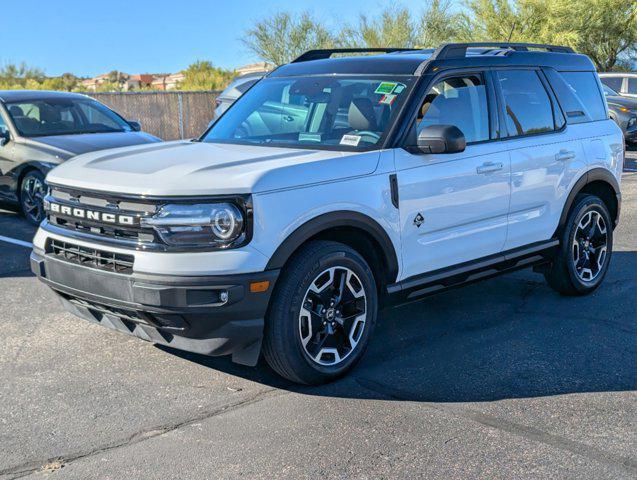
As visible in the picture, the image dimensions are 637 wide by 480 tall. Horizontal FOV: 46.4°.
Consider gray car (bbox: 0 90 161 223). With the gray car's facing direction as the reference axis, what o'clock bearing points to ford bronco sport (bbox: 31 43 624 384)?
The ford bronco sport is roughly at 1 o'clock from the gray car.

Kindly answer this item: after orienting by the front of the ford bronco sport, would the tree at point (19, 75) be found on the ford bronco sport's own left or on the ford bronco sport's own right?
on the ford bronco sport's own right

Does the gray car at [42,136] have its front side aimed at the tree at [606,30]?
no

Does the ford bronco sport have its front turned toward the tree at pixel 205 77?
no

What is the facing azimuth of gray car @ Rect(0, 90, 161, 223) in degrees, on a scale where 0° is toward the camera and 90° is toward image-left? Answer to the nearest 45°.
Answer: approximately 315°

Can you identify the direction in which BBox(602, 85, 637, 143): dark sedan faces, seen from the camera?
facing the viewer and to the right of the viewer

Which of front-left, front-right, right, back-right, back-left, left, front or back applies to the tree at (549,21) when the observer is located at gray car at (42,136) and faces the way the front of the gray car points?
left

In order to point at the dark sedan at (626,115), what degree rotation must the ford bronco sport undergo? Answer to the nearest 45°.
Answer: approximately 180°

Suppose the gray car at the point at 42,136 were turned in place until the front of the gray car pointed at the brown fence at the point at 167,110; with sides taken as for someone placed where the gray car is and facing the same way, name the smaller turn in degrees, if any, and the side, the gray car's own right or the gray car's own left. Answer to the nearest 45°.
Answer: approximately 135° to the gray car's own left

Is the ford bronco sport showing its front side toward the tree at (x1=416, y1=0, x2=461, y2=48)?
no

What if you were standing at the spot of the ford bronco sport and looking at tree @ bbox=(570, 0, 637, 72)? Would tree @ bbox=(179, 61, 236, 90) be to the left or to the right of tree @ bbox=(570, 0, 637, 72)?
left

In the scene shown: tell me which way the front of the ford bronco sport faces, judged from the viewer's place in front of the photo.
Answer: facing the viewer and to the left of the viewer

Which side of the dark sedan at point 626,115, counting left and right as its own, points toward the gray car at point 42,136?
right

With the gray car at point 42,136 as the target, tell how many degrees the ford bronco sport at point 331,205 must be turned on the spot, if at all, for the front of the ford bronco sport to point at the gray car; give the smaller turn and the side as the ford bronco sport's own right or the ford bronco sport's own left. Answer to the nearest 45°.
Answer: approximately 90° to the ford bronco sport's own right

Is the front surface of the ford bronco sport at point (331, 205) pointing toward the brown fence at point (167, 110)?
no

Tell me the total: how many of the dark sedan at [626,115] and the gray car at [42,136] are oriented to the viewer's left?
0

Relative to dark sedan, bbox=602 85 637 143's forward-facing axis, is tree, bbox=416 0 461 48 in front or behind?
behind

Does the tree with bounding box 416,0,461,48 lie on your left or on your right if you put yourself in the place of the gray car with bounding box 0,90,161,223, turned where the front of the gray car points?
on your left
